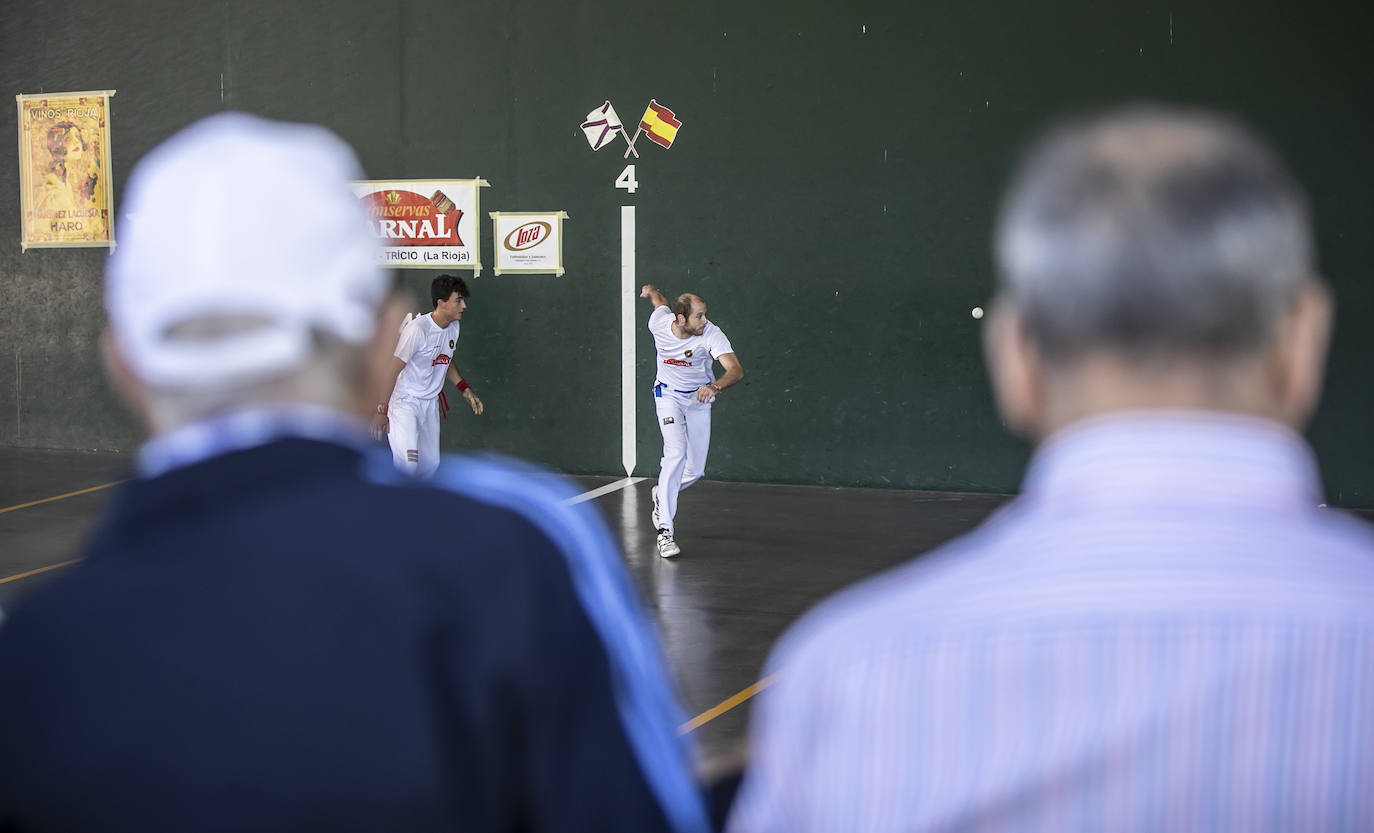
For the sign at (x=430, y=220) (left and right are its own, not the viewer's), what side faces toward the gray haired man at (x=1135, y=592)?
front

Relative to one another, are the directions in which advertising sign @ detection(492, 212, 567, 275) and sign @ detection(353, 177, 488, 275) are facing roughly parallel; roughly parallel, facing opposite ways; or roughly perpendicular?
roughly parallel

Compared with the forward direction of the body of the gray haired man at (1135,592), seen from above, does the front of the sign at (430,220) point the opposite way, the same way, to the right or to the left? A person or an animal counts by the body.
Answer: the opposite way

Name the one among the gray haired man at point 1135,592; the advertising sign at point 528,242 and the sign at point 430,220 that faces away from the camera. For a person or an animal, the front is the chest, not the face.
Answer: the gray haired man

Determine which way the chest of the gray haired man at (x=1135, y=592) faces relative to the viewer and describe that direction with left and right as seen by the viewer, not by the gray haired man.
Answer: facing away from the viewer

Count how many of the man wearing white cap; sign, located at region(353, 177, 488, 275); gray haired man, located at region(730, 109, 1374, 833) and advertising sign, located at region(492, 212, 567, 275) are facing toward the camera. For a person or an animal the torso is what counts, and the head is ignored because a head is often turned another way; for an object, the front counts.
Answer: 2

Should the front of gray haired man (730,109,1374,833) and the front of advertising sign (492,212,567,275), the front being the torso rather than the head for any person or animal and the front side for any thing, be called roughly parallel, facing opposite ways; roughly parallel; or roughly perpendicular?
roughly parallel, facing opposite ways

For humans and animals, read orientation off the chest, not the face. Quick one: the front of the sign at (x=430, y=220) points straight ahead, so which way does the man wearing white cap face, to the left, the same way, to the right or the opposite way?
the opposite way

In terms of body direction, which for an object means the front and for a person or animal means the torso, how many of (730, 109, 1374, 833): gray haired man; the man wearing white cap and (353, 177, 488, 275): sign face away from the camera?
2

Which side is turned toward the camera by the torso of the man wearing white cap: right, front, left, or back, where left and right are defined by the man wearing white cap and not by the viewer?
back

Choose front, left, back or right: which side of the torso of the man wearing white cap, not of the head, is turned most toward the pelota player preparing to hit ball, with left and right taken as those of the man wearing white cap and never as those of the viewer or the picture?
front

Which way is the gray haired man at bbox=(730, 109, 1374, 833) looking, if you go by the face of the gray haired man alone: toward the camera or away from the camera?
away from the camera

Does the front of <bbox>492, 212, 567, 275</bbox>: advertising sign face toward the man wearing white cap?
yes

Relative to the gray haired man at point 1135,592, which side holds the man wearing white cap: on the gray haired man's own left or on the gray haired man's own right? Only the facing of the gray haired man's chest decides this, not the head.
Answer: on the gray haired man's own left

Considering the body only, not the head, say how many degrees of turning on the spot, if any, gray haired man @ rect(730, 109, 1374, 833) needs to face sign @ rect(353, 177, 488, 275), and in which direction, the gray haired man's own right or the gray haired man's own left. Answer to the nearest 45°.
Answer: approximately 45° to the gray haired man's own left

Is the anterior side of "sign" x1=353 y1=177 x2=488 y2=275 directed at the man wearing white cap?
yes

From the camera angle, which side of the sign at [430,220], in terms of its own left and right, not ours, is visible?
front

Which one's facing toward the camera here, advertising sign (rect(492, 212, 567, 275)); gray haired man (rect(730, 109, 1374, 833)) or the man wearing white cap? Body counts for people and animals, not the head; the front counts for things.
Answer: the advertising sign

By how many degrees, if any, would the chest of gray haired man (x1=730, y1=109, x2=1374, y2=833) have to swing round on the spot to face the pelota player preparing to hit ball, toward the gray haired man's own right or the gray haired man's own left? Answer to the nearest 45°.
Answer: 0° — they already face them

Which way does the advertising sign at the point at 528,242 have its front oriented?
toward the camera
